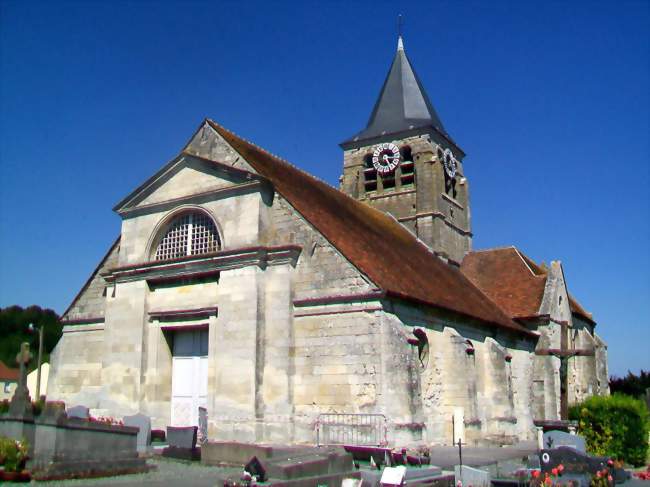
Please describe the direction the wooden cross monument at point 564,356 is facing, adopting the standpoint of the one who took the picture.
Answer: facing the viewer

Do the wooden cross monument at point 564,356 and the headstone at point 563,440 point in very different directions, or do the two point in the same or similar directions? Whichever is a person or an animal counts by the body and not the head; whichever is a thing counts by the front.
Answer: same or similar directions

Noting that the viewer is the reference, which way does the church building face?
facing the viewer and to the left of the viewer

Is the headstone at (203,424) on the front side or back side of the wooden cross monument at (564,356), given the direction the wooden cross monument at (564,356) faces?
on the front side

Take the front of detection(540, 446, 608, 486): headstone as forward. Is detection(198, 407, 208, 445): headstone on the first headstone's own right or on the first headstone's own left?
on the first headstone's own right

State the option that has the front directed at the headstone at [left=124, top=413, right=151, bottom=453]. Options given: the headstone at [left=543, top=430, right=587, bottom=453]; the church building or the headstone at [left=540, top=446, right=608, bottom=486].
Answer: the church building

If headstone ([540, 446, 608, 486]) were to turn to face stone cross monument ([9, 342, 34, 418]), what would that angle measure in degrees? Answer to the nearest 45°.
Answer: approximately 90° to its right

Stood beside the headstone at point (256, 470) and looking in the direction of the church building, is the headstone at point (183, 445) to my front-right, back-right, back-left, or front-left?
front-left

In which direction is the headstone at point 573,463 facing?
toward the camera

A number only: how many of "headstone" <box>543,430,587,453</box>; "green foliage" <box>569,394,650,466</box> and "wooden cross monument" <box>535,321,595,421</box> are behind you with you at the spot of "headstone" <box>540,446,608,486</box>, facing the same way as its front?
3

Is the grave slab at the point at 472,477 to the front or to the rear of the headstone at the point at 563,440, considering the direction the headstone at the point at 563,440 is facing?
to the front

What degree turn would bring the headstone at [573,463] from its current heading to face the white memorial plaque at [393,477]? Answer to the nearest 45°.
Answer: approximately 45° to its right

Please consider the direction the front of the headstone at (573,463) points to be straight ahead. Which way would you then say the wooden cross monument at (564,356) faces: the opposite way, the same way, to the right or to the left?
the same way

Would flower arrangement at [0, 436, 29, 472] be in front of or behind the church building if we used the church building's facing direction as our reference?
in front

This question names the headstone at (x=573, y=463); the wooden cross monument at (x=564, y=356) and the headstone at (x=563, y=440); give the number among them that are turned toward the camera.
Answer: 3

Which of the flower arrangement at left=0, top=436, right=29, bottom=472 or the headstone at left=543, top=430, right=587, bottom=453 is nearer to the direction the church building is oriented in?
the flower arrangement

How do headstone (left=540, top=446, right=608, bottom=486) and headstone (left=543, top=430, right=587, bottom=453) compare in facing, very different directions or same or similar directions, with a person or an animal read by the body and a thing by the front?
same or similar directions
